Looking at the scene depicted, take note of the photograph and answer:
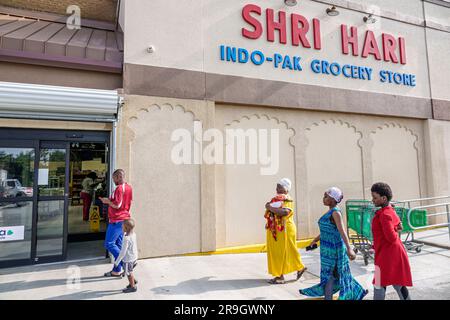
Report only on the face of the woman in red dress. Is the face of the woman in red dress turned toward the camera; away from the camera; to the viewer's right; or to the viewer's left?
to the viewer's left

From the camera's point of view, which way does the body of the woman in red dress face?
to the viewer's left

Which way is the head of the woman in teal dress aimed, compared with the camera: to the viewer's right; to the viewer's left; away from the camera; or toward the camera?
to the viewer's left

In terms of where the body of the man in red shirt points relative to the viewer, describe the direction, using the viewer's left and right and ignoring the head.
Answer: facing to the left of the viewer

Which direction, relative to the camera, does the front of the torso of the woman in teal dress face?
to the viewer's left
